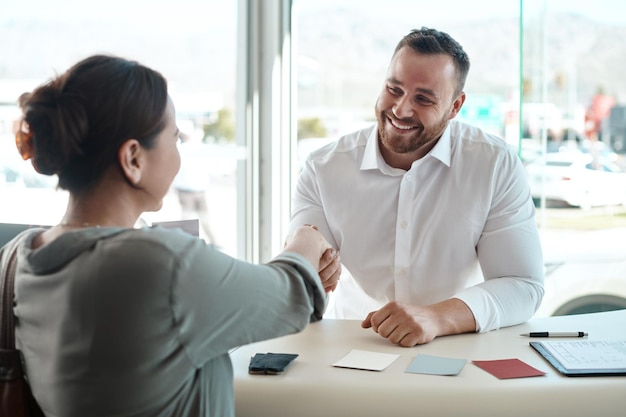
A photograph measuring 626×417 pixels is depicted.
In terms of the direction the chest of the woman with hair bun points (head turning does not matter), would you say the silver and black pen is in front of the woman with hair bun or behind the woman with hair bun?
in front

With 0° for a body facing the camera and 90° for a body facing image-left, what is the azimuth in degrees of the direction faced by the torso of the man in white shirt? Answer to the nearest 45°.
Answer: approximately 45°

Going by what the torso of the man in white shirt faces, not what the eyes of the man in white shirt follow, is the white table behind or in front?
in front

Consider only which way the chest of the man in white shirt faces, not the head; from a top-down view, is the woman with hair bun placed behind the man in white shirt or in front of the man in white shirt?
in front

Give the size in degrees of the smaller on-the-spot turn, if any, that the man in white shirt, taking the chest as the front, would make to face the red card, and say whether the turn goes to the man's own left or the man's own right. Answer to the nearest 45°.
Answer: approximately 45° to the man's own left

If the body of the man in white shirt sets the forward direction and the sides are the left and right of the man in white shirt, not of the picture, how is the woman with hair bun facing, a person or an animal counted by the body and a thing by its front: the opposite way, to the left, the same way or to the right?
the opposite way

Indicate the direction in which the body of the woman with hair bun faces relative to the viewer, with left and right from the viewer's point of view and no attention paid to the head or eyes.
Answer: facing away from the viewer and to the right of the viewer

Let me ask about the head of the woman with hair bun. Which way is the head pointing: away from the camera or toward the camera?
away from the camera

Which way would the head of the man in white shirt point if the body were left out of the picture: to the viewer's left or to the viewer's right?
to the viewer's left

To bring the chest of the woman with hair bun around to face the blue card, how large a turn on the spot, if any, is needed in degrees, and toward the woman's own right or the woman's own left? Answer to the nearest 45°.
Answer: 0° — they already face it

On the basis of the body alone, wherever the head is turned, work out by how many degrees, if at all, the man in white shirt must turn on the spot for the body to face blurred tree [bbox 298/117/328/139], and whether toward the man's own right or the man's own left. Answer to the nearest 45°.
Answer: approximately 135° to the man's own right
